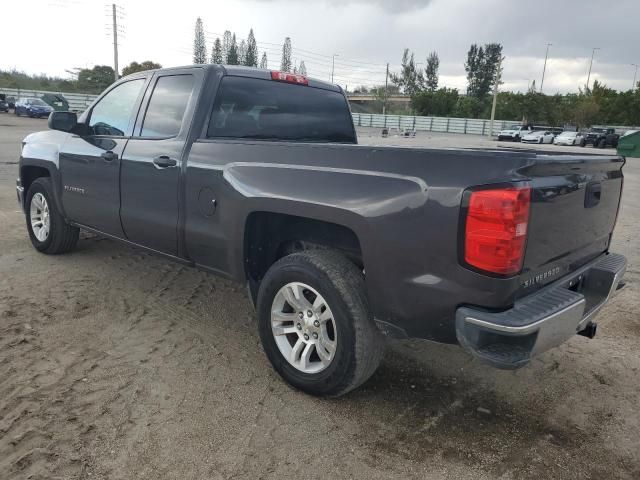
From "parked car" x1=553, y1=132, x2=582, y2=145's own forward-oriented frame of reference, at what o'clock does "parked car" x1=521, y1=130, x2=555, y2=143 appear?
"parked car" x1=521, y1=130, x2=555, y2=143 is roughly at 3 o'clock from "parked car" x1=553, y1=132, x2=582, y2=145.

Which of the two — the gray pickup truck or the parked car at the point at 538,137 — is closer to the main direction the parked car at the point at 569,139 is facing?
the gray pickup truck

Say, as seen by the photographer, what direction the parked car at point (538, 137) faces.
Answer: facing the viewer and to the left of the viewer

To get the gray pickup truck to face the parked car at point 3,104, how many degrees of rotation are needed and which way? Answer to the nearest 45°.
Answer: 0° — it already faces it

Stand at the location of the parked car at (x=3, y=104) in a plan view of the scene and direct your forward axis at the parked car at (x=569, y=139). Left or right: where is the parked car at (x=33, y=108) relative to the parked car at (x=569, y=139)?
right

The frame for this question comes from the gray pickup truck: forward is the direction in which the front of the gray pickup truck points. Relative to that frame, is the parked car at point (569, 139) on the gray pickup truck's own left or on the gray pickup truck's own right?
on the gray pickup truck's own right

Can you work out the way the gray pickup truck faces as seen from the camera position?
facing away from the viewer and to the left of the viewer

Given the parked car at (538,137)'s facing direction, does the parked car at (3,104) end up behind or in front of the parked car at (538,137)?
in front

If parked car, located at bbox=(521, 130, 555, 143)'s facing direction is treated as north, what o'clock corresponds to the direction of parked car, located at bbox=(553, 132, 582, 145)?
parked car, located at bbox=(553, 132, 582, 145) is roughly at 9 o'clock from parked car, located at bbox=(521, 130, 555, 143).
